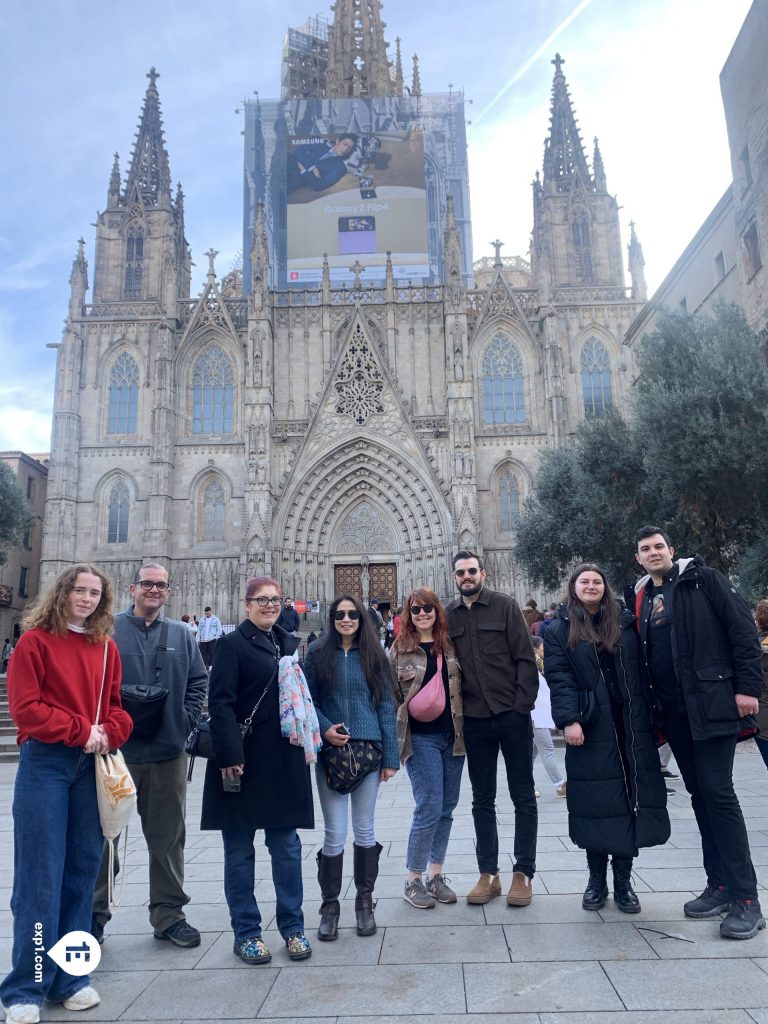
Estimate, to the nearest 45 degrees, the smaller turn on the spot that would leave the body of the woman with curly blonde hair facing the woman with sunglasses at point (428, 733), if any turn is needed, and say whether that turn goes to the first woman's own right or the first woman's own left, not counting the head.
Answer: approximately 45° to the first woman's own left

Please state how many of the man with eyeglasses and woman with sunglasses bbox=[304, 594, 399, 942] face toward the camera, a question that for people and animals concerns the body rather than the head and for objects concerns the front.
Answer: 2

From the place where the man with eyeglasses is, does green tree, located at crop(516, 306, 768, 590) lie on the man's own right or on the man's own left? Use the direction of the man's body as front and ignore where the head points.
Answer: on the man's own left

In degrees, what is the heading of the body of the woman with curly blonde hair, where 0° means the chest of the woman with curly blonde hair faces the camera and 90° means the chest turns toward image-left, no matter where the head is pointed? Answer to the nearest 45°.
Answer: approximately 315°

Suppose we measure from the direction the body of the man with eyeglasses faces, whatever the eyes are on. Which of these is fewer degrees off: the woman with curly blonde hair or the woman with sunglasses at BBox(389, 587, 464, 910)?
the woman with curly blonde hair

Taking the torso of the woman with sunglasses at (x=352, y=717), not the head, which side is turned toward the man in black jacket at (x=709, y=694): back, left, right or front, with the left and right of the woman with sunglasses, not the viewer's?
left
